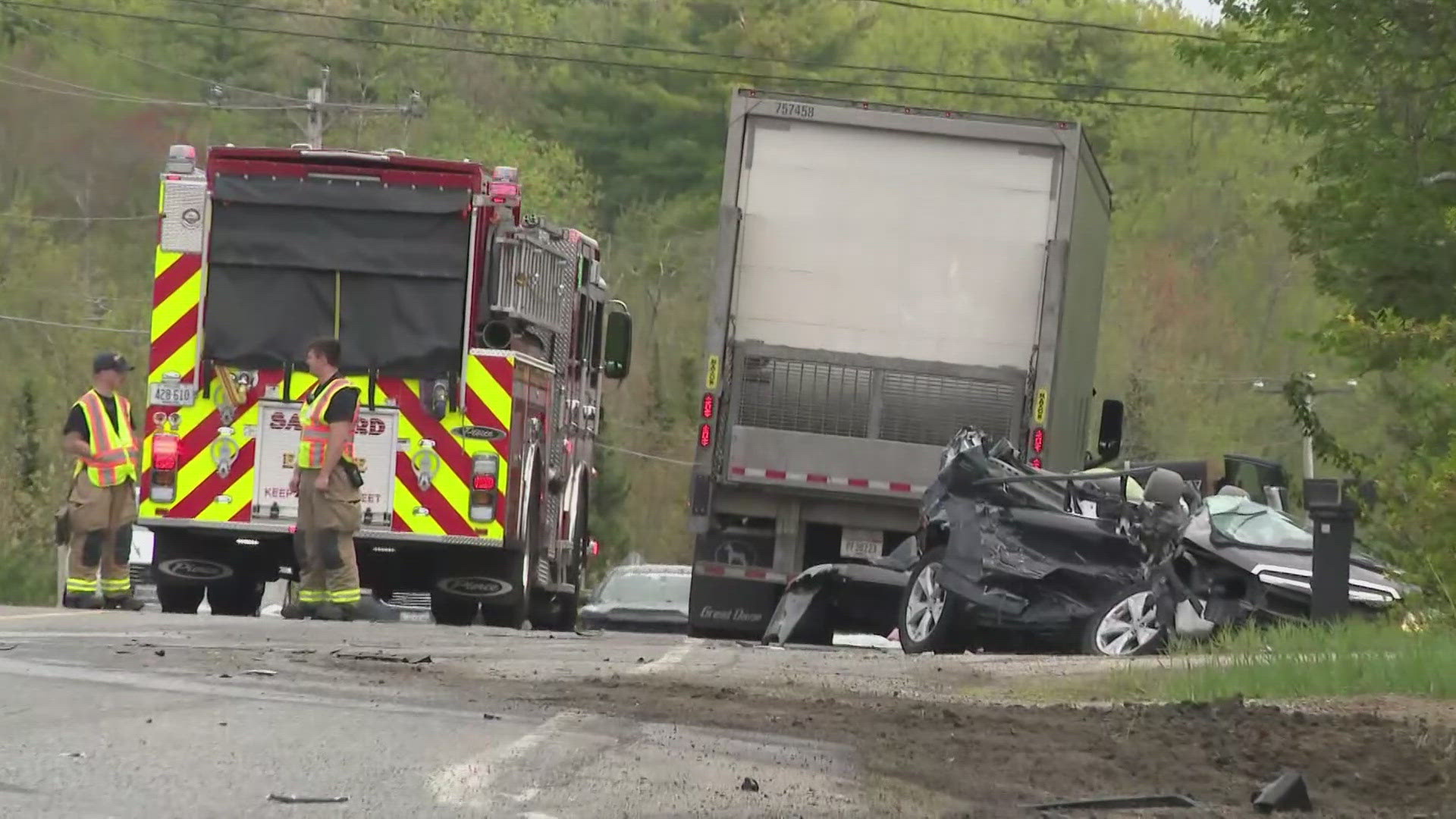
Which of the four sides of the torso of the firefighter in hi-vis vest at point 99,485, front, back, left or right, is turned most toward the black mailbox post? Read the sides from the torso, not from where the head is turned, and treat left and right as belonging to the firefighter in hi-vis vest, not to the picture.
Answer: front

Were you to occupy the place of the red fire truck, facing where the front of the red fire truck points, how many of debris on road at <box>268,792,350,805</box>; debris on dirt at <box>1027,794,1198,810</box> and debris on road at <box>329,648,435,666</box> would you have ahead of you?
0

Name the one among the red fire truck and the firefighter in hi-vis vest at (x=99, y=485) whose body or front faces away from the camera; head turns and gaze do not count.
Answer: the red fire truck

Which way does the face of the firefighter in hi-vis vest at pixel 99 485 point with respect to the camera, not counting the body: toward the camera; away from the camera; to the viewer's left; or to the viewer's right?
to the viewer's right

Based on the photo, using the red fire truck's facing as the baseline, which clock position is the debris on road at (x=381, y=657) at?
The debris on road is roughly at 6 o'clock from the red fire truck.

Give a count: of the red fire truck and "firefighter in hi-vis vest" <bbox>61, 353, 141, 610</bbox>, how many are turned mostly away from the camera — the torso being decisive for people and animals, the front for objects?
1

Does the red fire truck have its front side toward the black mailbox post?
no

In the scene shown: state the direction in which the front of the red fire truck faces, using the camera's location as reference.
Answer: facing away from the viewer

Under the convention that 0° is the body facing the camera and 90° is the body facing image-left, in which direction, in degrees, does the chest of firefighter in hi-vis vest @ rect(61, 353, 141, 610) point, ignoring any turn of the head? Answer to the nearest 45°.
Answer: approximately 315°

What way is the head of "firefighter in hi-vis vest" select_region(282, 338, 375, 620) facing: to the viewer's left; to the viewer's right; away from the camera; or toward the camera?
to the viewer's left

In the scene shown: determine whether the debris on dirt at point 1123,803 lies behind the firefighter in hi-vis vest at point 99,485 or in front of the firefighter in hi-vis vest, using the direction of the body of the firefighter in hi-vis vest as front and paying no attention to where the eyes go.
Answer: in front

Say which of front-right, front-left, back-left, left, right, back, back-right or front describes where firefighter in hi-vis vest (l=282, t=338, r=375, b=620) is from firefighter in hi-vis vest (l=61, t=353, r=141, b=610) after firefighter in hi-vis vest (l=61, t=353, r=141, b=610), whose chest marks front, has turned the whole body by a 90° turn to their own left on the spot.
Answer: right

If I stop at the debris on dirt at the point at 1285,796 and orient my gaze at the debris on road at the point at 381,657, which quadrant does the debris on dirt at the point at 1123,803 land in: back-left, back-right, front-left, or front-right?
front-left

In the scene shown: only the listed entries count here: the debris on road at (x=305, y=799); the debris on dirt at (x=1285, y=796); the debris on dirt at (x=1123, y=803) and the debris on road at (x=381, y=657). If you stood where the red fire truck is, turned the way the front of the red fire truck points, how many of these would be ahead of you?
0
